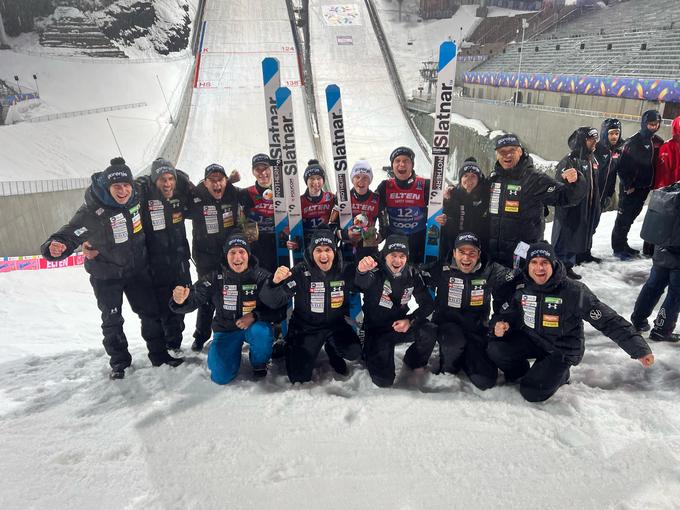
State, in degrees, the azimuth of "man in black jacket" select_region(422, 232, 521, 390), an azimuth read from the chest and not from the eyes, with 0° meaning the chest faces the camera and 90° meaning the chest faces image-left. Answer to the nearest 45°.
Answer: approximately 0°

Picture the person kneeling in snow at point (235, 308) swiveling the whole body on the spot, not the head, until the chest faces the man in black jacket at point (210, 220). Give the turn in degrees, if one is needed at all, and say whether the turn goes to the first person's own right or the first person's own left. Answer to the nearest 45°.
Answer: approximately 180°

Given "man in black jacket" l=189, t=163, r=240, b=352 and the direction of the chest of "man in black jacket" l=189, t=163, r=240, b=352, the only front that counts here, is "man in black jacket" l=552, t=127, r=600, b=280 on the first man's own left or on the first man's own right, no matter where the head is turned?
on the first man's own left

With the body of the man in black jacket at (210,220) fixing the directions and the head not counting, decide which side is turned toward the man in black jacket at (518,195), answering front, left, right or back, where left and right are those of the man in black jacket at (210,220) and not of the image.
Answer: left

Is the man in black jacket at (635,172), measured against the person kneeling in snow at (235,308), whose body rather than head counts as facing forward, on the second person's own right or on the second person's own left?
on the second person's own left

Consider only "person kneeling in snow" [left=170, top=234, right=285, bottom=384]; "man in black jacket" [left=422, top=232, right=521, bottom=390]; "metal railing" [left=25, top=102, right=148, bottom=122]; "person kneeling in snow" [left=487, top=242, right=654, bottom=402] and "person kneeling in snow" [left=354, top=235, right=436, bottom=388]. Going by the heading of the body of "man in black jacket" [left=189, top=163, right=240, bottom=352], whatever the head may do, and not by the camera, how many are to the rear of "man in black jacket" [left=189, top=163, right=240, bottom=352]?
1

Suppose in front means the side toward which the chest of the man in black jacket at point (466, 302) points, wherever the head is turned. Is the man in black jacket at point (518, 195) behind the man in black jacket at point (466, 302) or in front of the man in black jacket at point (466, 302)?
behind
